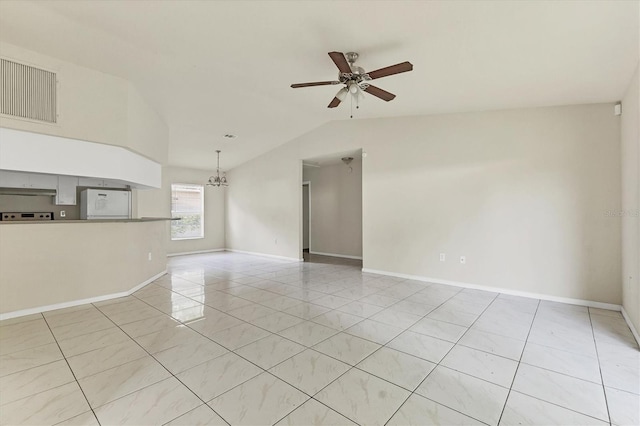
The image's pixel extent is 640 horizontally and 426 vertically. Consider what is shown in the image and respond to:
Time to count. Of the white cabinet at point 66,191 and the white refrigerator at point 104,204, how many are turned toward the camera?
2

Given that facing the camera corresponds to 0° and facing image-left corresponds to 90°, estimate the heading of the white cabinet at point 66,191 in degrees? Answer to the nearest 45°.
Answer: approximately 0°

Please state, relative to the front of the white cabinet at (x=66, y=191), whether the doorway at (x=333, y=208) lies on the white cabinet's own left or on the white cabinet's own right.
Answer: on the white cabinet's own left

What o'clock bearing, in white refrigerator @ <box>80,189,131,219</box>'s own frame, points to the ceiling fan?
The ceiling fan is roughly at 11 o'clock from the white refrigerator.

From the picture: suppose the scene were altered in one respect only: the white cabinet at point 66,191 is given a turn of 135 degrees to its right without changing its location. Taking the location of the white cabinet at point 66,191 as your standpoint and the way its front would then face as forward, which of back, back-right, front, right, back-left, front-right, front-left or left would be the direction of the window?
right

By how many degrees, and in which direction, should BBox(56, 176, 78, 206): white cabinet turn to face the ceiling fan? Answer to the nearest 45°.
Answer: approximately 45° to its left

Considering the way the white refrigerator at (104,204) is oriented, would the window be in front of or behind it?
behind
